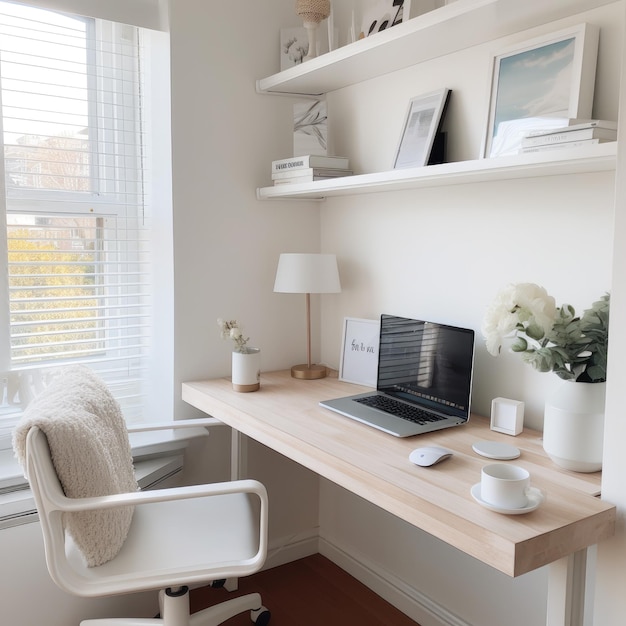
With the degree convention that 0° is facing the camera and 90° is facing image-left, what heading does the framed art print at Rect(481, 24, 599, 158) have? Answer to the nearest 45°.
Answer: approximately 45°

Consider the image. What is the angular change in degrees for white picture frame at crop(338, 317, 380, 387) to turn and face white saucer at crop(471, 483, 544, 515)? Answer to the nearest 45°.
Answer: approximately 45° to its left

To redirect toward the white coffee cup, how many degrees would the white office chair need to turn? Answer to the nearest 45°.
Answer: approximately 45° to its right

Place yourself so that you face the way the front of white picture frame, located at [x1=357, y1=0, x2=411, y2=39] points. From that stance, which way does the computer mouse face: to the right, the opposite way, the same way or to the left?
the opposite way

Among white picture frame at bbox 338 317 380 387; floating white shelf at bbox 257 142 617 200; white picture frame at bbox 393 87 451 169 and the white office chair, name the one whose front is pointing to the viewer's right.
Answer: the white office chair
